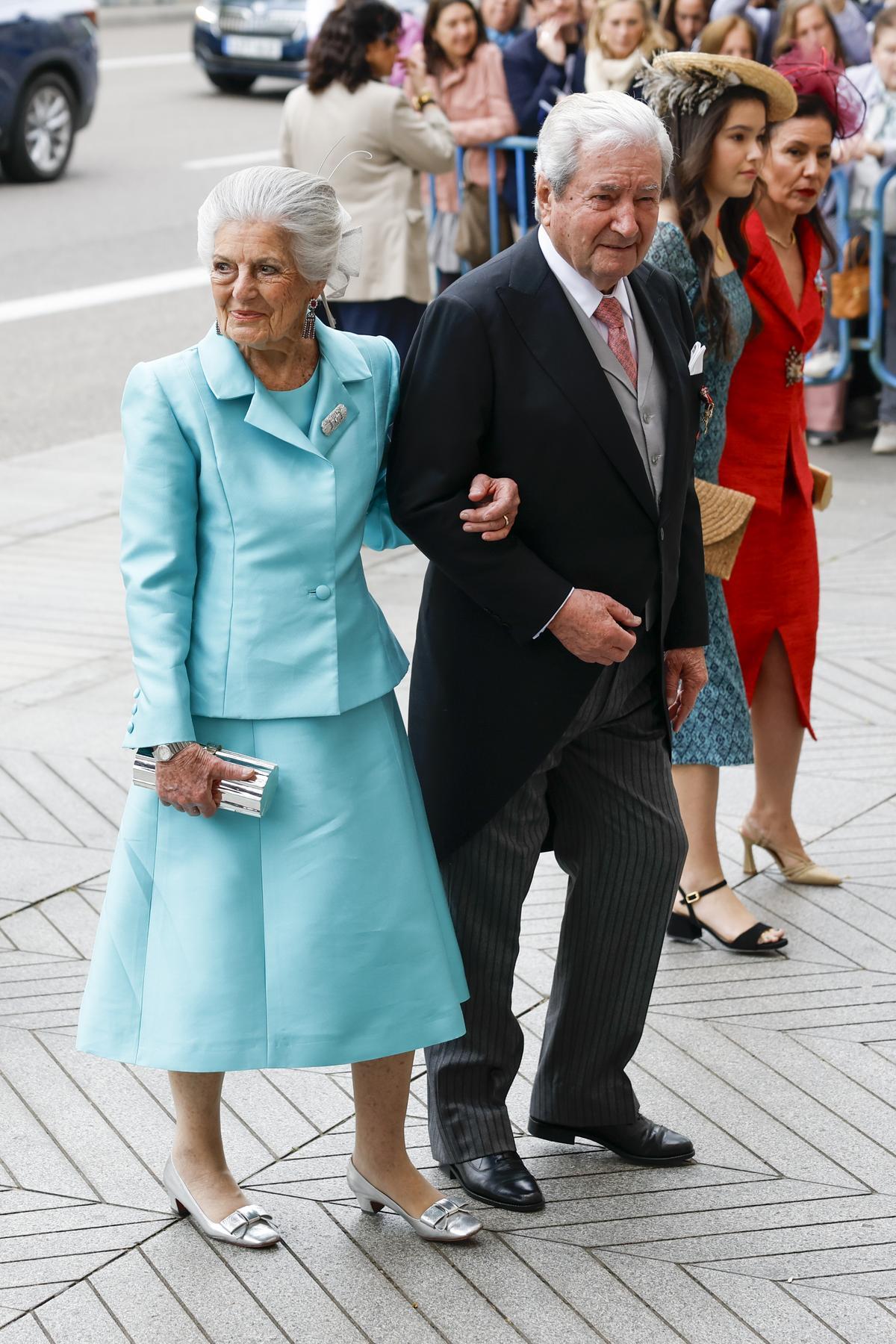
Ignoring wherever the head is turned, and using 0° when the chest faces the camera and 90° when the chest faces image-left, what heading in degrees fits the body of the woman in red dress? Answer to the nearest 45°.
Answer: approximately 315°

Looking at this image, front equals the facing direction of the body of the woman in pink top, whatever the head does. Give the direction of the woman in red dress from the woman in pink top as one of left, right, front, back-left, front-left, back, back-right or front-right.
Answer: front-left

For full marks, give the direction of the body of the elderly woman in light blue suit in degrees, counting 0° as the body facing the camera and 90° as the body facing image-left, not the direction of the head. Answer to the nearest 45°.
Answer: approximately 315°

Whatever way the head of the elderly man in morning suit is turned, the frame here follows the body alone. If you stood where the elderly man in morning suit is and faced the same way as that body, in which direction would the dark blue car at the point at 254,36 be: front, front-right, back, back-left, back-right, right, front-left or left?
back-left

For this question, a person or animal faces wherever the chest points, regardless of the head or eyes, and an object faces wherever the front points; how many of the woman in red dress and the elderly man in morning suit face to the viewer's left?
0
